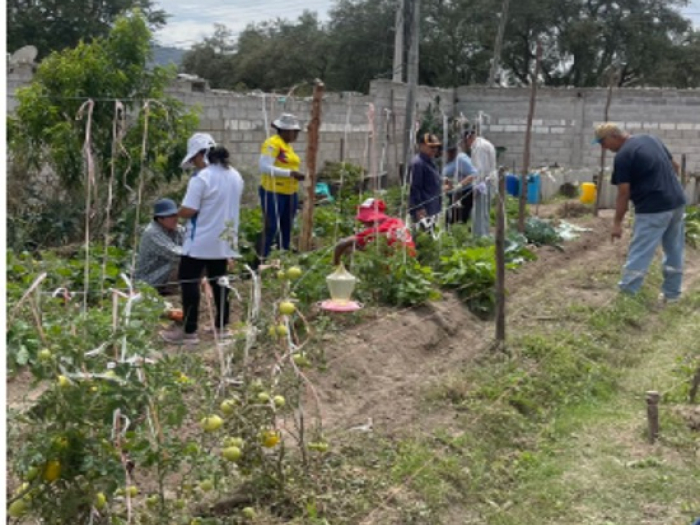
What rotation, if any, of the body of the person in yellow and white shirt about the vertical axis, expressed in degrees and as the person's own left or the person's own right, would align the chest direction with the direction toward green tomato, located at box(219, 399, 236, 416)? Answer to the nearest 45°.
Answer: approximately 45° to the person's own right

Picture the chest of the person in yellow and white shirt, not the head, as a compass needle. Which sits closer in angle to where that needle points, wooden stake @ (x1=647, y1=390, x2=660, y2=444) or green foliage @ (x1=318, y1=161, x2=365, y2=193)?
the wooden stake

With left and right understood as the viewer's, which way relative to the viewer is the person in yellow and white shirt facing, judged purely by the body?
facing the viewer and to the right of the viewer

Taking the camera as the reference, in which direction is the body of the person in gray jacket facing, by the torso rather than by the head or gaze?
to the viewer's right

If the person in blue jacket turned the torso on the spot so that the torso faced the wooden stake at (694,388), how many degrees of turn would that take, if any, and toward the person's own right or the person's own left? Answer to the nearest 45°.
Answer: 0° — they already face it

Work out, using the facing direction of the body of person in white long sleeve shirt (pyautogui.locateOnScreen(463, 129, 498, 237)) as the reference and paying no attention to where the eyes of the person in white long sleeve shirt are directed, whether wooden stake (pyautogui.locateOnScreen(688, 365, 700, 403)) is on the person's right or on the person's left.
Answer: on the person's left

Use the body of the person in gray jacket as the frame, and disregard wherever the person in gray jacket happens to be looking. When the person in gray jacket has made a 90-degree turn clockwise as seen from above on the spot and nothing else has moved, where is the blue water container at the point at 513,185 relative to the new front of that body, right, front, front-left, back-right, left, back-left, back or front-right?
back-left

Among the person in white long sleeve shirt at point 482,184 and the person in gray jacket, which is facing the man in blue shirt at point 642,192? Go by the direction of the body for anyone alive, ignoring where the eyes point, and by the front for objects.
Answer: the person in gray jacket

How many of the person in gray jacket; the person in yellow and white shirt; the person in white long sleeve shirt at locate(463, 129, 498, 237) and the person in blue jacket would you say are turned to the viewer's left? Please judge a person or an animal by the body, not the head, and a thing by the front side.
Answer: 1

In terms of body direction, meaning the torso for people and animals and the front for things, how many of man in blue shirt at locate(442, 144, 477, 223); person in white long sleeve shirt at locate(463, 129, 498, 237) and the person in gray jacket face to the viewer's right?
1

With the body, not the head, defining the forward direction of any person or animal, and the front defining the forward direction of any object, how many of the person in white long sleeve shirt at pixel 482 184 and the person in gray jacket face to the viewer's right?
1
